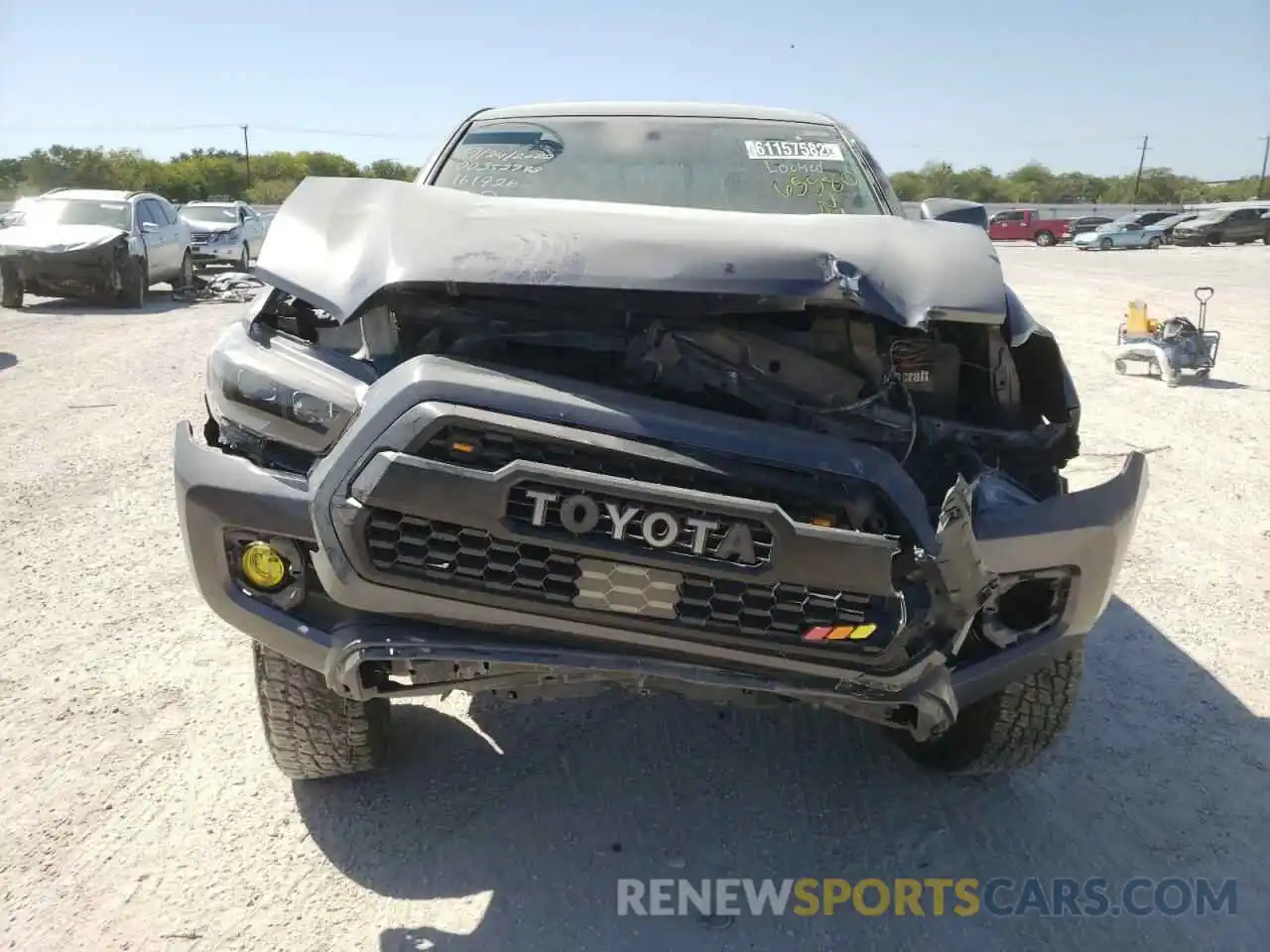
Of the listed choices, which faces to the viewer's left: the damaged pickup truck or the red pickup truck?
the red pickup truck

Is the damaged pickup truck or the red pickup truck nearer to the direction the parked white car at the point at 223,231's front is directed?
the damaged pickup truck

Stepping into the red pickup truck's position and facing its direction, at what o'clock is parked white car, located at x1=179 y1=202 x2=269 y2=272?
The parked white car is roughly at 10 o'clock from the red pickup truck.

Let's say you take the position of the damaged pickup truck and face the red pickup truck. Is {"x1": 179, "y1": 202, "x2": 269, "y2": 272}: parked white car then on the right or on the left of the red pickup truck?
left

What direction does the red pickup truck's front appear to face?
to the viewer's left

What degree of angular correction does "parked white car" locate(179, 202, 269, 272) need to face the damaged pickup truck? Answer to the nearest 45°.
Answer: approximately 45° to its left

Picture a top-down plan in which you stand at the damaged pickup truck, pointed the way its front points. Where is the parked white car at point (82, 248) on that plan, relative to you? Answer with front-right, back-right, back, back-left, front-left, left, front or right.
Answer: back-right

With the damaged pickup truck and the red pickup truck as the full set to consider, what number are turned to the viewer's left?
1

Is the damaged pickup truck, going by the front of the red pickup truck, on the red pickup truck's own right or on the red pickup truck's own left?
on the red pickup truck's own left

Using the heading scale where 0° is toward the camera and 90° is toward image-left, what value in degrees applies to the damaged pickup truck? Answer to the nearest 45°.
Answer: approximately 0°

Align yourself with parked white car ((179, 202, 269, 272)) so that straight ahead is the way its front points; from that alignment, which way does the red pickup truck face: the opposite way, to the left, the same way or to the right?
to the right
